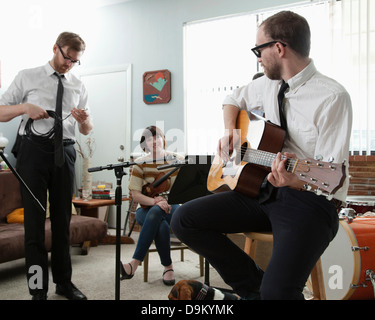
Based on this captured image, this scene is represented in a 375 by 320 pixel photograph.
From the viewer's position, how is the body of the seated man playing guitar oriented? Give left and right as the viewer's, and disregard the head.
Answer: facing the viewer and to the left of the viewer

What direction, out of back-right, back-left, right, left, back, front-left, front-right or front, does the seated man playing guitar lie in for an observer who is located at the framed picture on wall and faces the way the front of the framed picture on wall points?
front

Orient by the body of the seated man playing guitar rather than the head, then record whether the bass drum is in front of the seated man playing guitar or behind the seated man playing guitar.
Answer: behind

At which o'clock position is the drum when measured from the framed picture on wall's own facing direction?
The drum is roughly at 11 o'clock from the framed picture on wall.

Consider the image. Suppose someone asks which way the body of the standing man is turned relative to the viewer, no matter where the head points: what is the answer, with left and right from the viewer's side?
facing the viewer and to the right of the viewer

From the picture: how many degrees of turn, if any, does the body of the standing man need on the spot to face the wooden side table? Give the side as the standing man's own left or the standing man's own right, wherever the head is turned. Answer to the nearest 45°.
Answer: approximately 135° to the standing man's own left

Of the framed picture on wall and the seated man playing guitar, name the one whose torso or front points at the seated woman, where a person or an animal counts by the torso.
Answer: the framed picture on wall

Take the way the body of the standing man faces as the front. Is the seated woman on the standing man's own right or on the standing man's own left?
on the standing man's own left

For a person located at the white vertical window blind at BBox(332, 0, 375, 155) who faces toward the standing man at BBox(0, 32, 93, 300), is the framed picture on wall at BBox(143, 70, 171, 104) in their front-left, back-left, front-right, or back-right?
front-right

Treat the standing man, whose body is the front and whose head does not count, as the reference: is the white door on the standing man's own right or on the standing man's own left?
on the standing man's own left

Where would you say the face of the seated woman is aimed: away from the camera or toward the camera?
toward the camera

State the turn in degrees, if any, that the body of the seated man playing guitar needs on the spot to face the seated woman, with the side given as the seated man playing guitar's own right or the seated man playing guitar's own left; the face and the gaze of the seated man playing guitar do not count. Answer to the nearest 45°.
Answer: approximately 90° to the seated man playing guitar's own right

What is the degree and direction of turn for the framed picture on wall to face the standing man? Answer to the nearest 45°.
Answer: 0° — it already faces them

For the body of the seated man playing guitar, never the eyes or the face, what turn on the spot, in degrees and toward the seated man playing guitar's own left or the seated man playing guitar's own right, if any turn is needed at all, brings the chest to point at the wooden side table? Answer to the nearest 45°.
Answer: approximately 90° to the seated man playing guitar's own right

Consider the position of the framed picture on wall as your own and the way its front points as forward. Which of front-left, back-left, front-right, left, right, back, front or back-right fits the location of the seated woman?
front

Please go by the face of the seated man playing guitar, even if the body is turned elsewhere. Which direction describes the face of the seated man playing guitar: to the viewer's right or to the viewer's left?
to the viewer's left

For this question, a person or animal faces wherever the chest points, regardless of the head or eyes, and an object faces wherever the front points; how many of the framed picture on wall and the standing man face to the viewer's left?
0

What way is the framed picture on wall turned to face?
toward the camera
